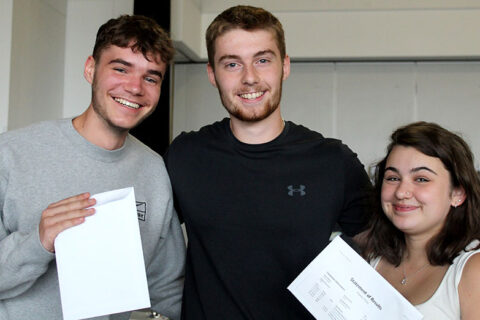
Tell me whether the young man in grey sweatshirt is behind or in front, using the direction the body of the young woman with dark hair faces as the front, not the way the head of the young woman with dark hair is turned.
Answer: in front

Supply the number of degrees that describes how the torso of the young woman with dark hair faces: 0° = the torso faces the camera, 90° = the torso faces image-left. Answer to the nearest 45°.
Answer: approximately 45°

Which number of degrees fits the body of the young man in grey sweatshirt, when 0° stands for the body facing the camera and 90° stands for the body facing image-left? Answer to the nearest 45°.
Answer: approximately 315°

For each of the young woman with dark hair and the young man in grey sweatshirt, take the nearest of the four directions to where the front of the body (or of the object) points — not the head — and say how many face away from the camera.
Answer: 0

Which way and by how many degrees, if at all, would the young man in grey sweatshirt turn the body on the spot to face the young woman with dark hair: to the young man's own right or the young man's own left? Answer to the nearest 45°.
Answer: approximately 45° to the young man's own left
